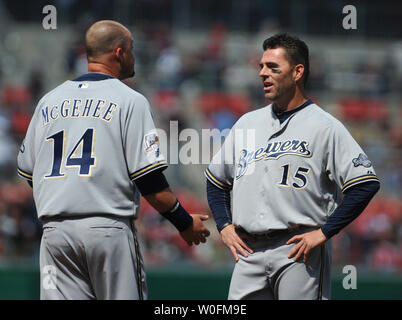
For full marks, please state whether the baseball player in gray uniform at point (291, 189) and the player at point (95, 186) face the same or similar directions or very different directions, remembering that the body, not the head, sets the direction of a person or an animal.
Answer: very different directions

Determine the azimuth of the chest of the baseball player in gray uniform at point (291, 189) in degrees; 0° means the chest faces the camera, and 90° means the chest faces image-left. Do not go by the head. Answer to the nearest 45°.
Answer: approximately 45°

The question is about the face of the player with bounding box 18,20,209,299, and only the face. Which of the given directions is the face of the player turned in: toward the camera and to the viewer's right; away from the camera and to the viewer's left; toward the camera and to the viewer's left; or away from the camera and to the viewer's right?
away from the camera and to the viewer's right

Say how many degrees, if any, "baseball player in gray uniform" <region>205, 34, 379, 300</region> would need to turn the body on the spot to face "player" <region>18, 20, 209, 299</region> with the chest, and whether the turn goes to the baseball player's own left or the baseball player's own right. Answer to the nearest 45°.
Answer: approximately 45° to the baseball player's own right

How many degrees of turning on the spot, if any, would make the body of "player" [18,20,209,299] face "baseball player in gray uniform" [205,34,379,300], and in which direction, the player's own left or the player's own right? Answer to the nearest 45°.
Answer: approximately 45° to the player's own right

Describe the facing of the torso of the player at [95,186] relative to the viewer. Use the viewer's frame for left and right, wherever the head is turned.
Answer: facing away from the viewer and to the right of the viewer
